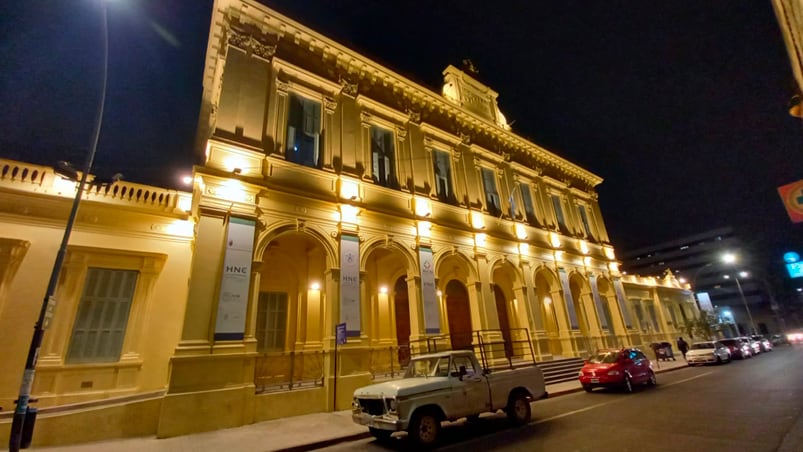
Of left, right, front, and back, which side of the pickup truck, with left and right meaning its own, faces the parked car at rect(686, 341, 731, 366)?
back

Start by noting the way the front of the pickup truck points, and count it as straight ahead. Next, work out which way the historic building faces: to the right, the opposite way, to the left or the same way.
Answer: to the left

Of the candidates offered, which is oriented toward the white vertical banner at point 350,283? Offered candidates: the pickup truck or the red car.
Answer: the red car

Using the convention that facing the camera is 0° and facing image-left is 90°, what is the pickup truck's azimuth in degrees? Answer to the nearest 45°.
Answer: approximately 45°

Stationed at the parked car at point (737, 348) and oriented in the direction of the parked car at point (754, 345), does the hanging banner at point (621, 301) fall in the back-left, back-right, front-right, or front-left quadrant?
back-left

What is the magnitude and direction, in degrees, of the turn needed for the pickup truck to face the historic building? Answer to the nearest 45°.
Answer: approximately 90° to its right

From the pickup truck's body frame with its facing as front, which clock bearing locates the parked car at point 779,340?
The parked car is roughly at 6 o'clock from the pickup truck.

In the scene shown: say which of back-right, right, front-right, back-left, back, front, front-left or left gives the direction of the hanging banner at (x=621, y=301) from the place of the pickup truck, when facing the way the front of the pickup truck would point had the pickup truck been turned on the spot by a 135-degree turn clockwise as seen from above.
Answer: front-right

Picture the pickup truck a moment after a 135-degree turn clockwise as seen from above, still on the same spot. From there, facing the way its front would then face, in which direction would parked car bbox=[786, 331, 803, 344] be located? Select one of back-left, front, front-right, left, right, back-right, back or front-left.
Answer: front-right

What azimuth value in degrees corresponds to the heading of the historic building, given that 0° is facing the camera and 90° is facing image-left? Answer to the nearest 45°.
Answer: approximately 315°

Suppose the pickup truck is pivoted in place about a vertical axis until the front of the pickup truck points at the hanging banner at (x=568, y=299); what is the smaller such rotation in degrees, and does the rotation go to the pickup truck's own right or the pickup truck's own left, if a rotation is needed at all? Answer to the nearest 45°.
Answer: approximately 180°

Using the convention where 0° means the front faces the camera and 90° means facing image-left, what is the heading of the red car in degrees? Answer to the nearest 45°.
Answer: approximately 45°
